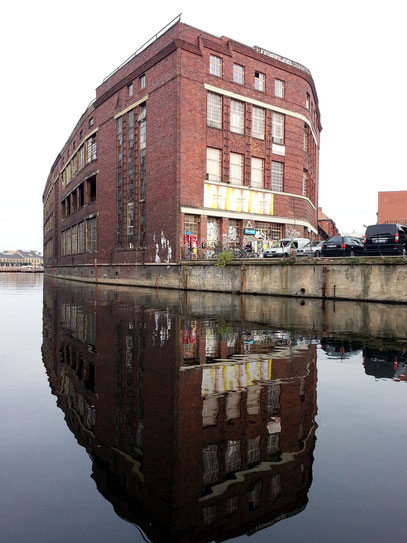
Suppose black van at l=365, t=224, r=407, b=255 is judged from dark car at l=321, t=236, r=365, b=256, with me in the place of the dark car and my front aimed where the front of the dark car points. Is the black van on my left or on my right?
on my right

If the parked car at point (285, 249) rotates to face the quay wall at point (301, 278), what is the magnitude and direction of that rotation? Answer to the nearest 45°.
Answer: approximately 45° to its left

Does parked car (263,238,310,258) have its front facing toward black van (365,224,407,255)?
no

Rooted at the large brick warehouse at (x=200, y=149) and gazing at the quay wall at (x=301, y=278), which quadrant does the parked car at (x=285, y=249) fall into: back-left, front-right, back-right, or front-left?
front-left

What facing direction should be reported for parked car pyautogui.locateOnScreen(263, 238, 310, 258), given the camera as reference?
facing the viewer and to the left of the viewer
